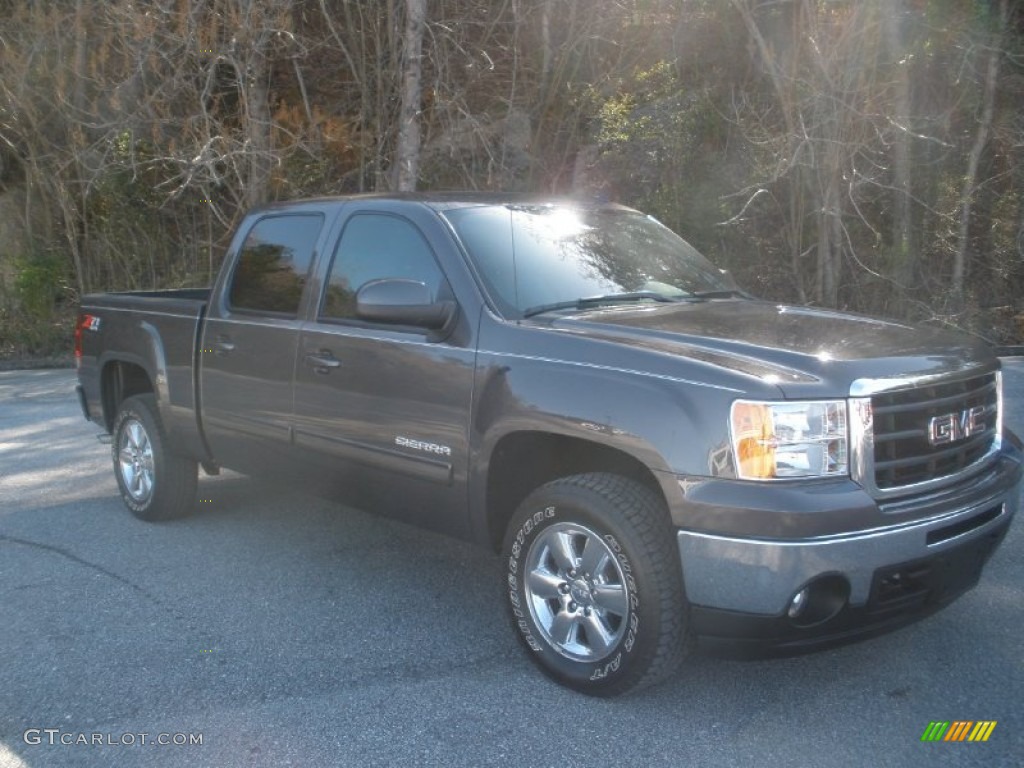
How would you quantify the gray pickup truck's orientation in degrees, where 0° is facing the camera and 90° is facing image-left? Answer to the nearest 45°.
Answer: approximately 315°
